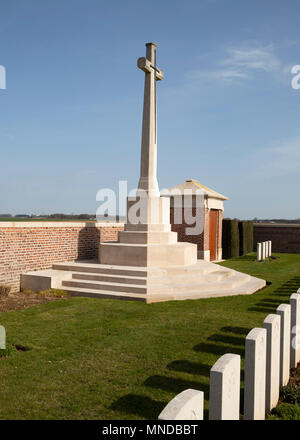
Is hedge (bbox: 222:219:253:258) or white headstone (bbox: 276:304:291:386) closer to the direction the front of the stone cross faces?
the white headstone

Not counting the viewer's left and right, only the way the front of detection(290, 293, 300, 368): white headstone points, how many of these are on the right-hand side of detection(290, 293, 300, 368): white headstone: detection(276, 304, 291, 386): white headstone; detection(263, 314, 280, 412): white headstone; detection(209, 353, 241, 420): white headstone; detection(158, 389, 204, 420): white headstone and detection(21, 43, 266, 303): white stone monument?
4

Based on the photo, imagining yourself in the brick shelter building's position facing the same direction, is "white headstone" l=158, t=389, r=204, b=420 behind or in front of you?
in front

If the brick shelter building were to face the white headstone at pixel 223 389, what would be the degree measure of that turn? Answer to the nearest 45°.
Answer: approximately 45° to its right

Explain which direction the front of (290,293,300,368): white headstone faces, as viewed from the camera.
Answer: facing to the right of the viewer
